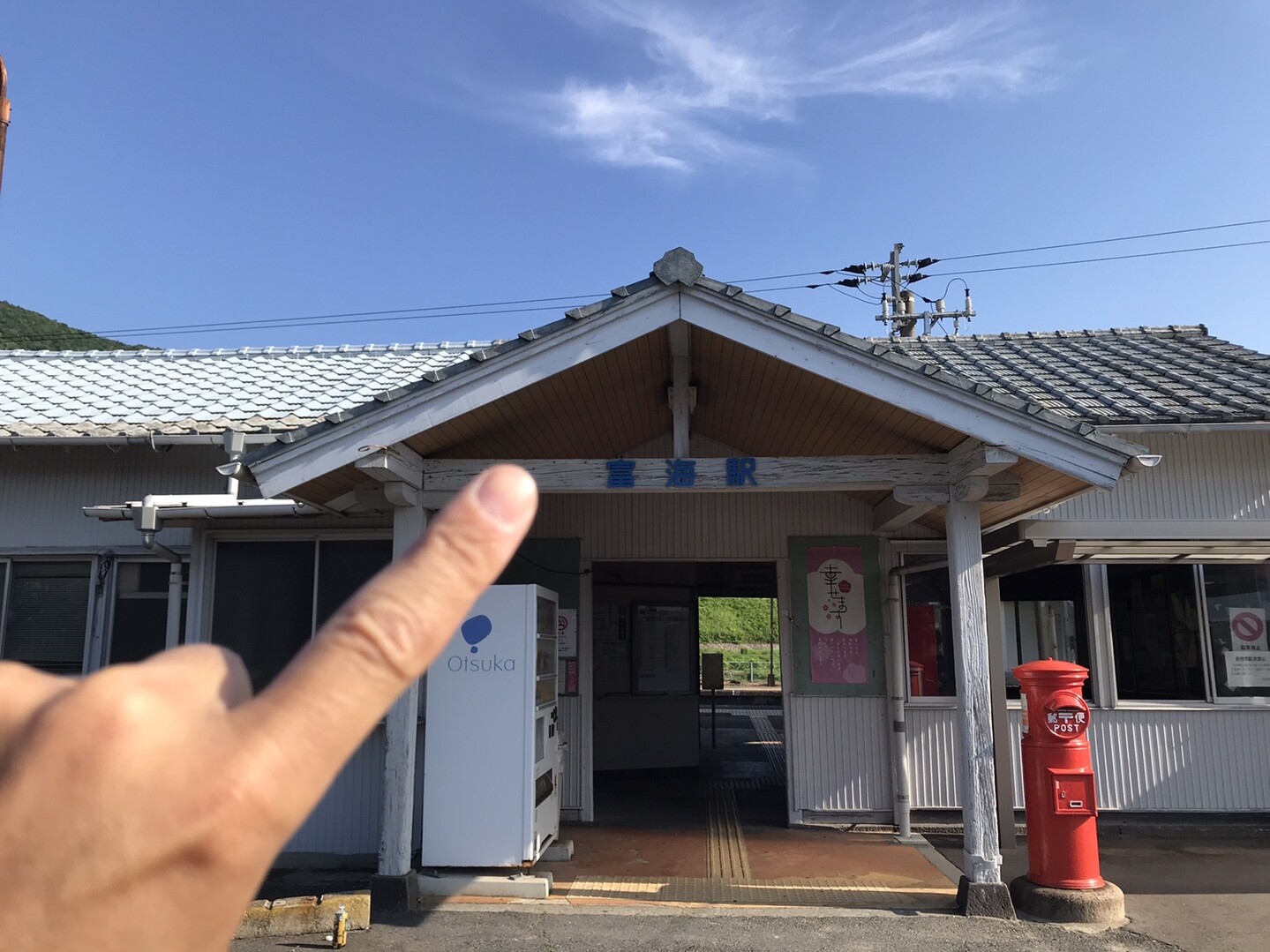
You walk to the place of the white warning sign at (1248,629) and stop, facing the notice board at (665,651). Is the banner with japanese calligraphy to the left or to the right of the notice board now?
left

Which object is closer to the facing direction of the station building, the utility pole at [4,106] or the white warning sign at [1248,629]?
the utility pole

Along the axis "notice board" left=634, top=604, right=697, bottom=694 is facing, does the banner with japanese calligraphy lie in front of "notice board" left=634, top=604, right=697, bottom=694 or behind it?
in front

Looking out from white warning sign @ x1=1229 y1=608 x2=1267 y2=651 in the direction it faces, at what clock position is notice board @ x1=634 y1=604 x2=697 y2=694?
The notice board is roughly at 3 o'clock from the white warning sign.

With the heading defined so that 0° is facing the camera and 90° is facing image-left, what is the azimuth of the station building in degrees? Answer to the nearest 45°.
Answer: approximately 0°

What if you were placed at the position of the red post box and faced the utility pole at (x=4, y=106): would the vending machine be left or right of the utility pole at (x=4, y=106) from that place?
right

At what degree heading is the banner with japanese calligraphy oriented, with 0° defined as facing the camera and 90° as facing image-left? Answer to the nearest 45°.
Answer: approximately 0°

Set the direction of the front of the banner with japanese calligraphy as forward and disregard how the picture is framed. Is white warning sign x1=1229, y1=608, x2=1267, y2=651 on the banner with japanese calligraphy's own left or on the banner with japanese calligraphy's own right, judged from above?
on the banner with japanese calligraphy's own left
